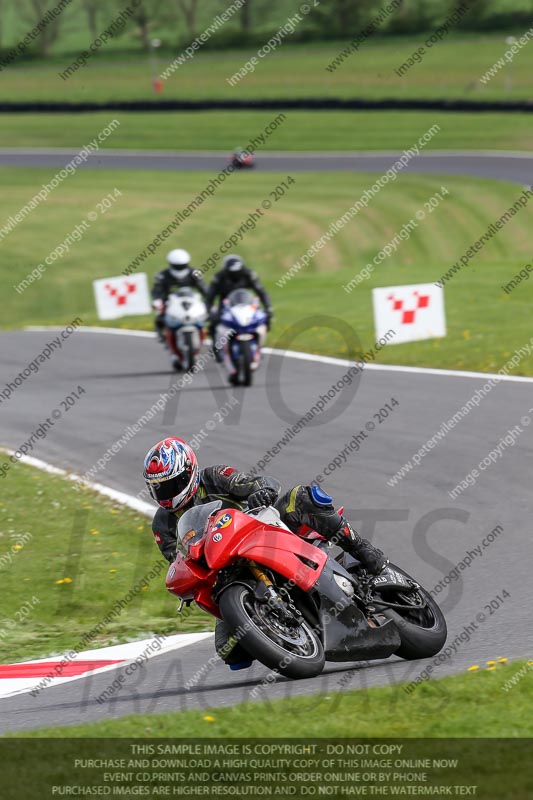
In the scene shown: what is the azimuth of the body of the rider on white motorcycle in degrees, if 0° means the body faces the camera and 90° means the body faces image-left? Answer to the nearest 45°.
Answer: approximately 0°

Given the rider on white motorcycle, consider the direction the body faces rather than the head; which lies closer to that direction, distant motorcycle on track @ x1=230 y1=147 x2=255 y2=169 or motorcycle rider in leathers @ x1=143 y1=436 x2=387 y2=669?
the motorcycle rider in leathers

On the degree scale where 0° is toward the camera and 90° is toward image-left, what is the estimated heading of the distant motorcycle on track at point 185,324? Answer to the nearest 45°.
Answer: approximately 0°

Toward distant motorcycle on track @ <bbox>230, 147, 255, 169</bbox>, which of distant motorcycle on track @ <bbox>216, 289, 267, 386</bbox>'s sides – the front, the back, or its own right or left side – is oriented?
back

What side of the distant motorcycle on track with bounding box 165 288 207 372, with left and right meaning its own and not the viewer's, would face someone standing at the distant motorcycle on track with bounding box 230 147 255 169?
back

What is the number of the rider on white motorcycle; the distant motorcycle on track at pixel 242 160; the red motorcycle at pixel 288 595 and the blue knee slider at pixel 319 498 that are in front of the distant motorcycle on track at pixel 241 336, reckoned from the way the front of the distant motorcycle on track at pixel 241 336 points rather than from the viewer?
2

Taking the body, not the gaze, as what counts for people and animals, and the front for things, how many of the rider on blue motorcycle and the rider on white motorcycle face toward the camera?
2
